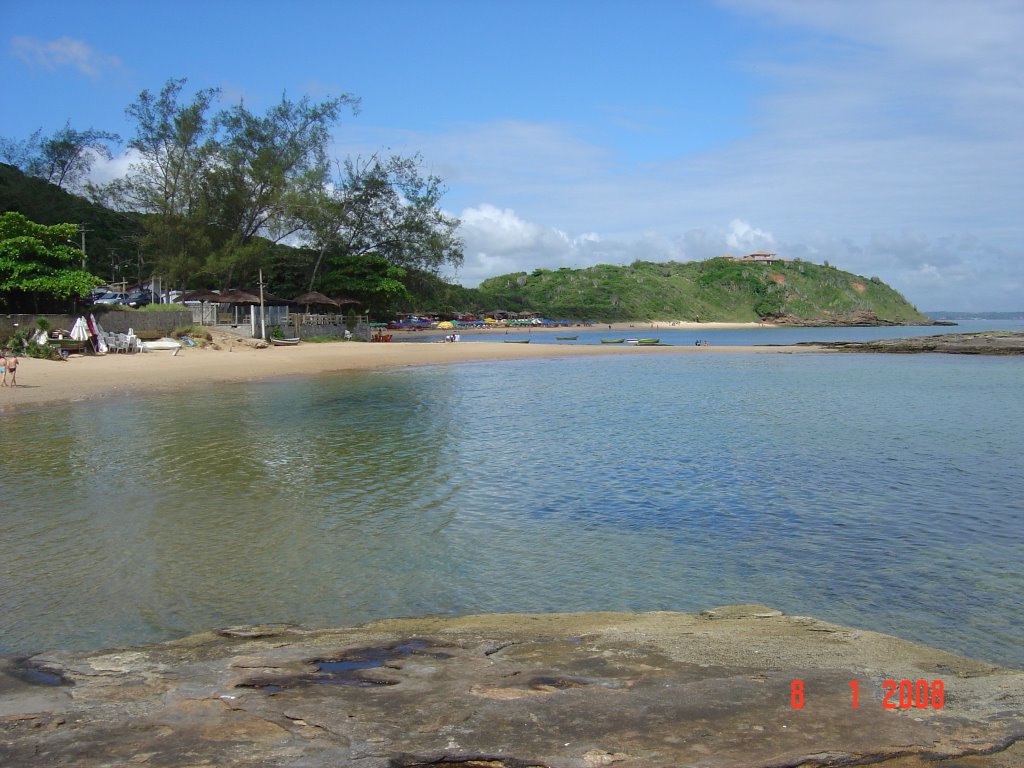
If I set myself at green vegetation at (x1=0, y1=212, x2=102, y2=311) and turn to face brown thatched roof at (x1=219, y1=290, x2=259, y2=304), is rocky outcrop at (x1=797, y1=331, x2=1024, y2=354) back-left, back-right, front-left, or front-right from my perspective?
front-right
